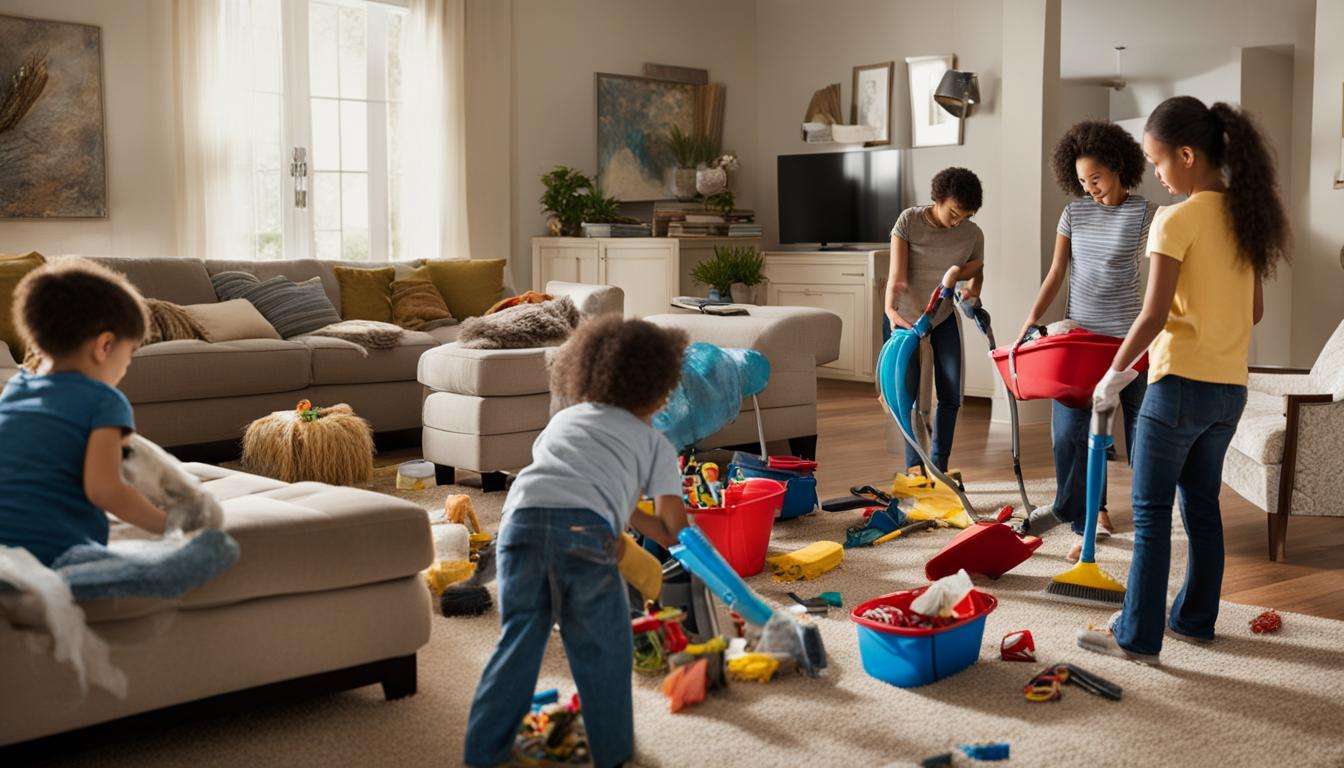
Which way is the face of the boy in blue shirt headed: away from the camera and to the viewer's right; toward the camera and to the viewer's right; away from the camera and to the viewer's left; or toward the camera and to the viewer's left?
away from the camera and to the viewer's right

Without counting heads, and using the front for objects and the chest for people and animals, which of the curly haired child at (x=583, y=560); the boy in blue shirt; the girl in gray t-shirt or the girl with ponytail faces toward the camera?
the girl in gray t-shirt

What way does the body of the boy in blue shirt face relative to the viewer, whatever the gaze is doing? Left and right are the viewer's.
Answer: facing away from the viewer and to the right of the viewer

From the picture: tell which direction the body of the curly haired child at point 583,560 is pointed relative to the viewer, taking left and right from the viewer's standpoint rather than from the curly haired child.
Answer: facing away from the viewer and to the right of the viewer

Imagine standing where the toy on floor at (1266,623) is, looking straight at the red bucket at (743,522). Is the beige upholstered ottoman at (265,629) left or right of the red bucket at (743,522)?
left

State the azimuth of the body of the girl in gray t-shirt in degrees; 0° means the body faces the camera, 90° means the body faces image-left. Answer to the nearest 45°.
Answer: approximately 0°

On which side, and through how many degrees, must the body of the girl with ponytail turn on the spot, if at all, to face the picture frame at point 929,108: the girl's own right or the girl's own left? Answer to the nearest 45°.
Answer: approximately 45° to the girl's own right

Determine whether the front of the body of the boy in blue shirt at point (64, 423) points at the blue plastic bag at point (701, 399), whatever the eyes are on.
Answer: yes

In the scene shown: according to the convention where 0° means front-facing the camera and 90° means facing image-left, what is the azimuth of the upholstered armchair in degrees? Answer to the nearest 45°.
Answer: approximately 45°

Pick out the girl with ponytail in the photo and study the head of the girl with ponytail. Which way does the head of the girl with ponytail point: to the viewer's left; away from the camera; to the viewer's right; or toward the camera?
to the viewer's left
